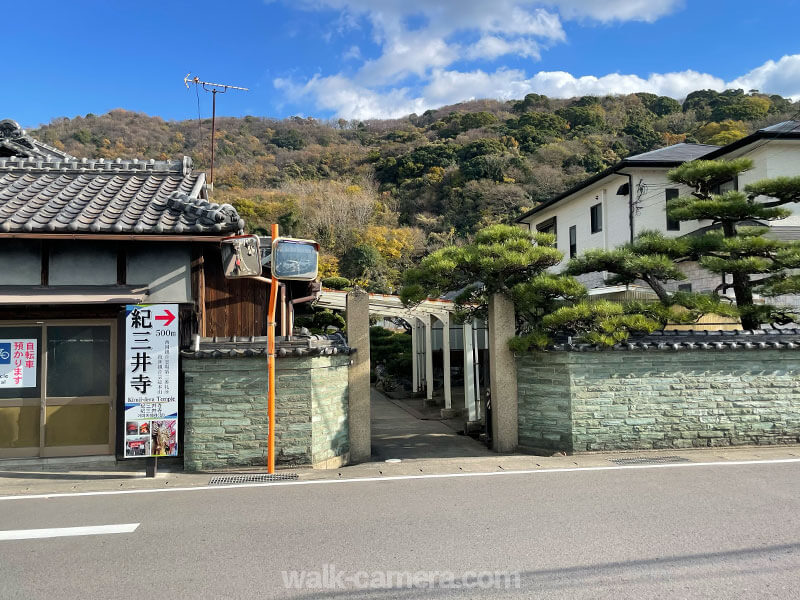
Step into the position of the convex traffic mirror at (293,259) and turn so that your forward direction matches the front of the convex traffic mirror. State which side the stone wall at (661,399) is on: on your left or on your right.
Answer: on your left

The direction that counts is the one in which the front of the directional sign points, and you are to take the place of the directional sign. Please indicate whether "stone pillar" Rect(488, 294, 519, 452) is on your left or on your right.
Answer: on your left

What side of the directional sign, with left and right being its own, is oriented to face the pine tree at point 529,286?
left

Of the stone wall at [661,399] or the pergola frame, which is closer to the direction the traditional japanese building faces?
the stone wall

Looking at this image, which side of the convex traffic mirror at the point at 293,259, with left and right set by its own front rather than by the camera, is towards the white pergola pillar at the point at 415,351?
back

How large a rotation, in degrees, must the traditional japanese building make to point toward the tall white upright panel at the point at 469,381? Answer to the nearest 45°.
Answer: approximately 90° to its left

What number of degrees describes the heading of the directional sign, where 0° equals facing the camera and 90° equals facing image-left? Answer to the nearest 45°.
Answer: approximately 0°

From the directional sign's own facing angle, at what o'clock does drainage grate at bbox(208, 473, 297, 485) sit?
The drainage grate is roughly at 10 o'clock from the directional sign.

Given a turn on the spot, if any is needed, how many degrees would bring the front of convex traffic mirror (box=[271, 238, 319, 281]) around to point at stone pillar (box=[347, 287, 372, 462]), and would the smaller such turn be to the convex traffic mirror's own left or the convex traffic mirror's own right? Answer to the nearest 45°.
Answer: approximately 135° to the convex traffic mirror's own left

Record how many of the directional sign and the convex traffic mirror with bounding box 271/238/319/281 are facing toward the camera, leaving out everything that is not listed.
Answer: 2
